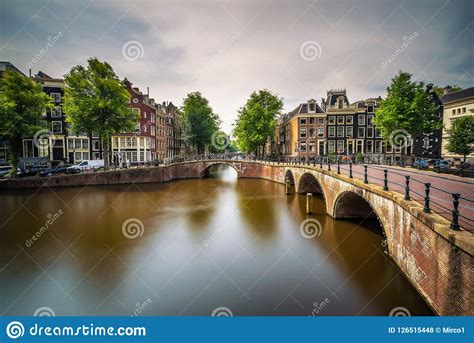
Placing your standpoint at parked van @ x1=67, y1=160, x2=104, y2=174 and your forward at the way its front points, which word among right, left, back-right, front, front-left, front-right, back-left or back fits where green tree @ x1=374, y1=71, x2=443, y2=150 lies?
back

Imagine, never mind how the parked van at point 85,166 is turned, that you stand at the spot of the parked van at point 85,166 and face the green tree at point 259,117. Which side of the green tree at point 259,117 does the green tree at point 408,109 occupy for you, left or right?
right

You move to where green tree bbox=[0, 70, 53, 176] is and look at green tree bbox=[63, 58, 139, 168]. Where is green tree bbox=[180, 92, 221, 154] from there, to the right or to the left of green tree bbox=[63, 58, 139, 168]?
left

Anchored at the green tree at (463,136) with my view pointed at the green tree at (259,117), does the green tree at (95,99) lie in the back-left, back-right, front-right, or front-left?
front-left
